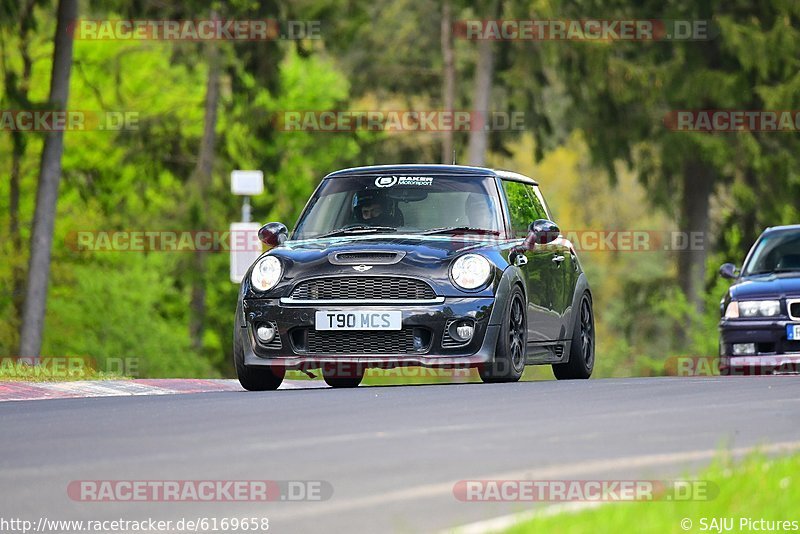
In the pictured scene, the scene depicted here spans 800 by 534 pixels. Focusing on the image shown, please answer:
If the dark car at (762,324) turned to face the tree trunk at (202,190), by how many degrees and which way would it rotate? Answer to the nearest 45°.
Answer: approximately 135° to its right

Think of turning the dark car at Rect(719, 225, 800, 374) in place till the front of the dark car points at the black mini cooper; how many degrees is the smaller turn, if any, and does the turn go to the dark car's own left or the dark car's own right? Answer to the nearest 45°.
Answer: approximately 45° to the dark car's own right

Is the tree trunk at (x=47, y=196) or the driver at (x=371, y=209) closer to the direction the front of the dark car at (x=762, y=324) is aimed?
the driver

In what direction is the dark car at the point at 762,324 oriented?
toward the camera

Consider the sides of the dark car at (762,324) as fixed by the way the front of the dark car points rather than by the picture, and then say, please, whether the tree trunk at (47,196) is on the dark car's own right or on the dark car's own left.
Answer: on the dark car's own right

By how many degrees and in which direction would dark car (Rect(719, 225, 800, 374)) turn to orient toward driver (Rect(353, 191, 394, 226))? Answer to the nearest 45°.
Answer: approximately 45° to its right

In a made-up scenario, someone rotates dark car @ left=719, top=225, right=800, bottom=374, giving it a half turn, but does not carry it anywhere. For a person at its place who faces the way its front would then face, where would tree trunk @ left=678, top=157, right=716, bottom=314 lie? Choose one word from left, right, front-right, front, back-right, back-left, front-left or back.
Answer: front

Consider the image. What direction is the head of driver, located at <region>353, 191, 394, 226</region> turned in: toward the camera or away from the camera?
toward the camera
